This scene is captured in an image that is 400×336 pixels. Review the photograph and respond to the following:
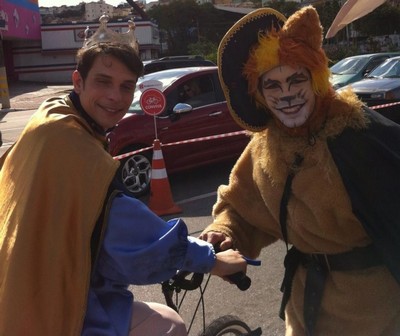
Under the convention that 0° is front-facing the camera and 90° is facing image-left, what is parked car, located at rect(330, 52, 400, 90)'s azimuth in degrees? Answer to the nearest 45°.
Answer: approximately 45°

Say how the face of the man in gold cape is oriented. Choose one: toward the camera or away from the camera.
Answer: toward the camera

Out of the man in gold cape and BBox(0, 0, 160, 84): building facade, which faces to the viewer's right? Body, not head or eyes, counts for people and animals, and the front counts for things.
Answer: the man in gold cape

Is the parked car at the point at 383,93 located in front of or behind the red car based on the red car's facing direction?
behind

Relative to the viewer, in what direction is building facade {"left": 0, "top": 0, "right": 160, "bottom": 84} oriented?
toward the camera

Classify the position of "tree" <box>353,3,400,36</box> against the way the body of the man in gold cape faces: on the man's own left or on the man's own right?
on the man's own left

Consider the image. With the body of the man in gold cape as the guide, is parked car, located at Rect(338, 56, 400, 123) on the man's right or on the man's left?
on the man's left

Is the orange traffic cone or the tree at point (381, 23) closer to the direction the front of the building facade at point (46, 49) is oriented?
the orange traffic cone

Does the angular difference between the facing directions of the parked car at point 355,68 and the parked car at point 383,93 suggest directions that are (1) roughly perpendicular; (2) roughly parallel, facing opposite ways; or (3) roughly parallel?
roughly parallel

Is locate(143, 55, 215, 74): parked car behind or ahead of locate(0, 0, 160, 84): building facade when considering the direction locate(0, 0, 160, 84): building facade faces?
ahead

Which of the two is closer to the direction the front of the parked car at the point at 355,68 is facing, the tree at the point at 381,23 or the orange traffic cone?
the orange traffic cone

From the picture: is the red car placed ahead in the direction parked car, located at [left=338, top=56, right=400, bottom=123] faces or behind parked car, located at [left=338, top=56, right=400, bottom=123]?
ahead

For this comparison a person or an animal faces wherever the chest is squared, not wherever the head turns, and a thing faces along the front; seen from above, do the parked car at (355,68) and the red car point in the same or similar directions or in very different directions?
same or similar directions

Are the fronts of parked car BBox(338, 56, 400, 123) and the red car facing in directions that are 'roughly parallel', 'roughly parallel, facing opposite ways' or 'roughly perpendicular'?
roughly parallel

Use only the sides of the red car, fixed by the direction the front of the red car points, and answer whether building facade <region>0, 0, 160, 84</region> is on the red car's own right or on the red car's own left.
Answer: on the red car's own right
